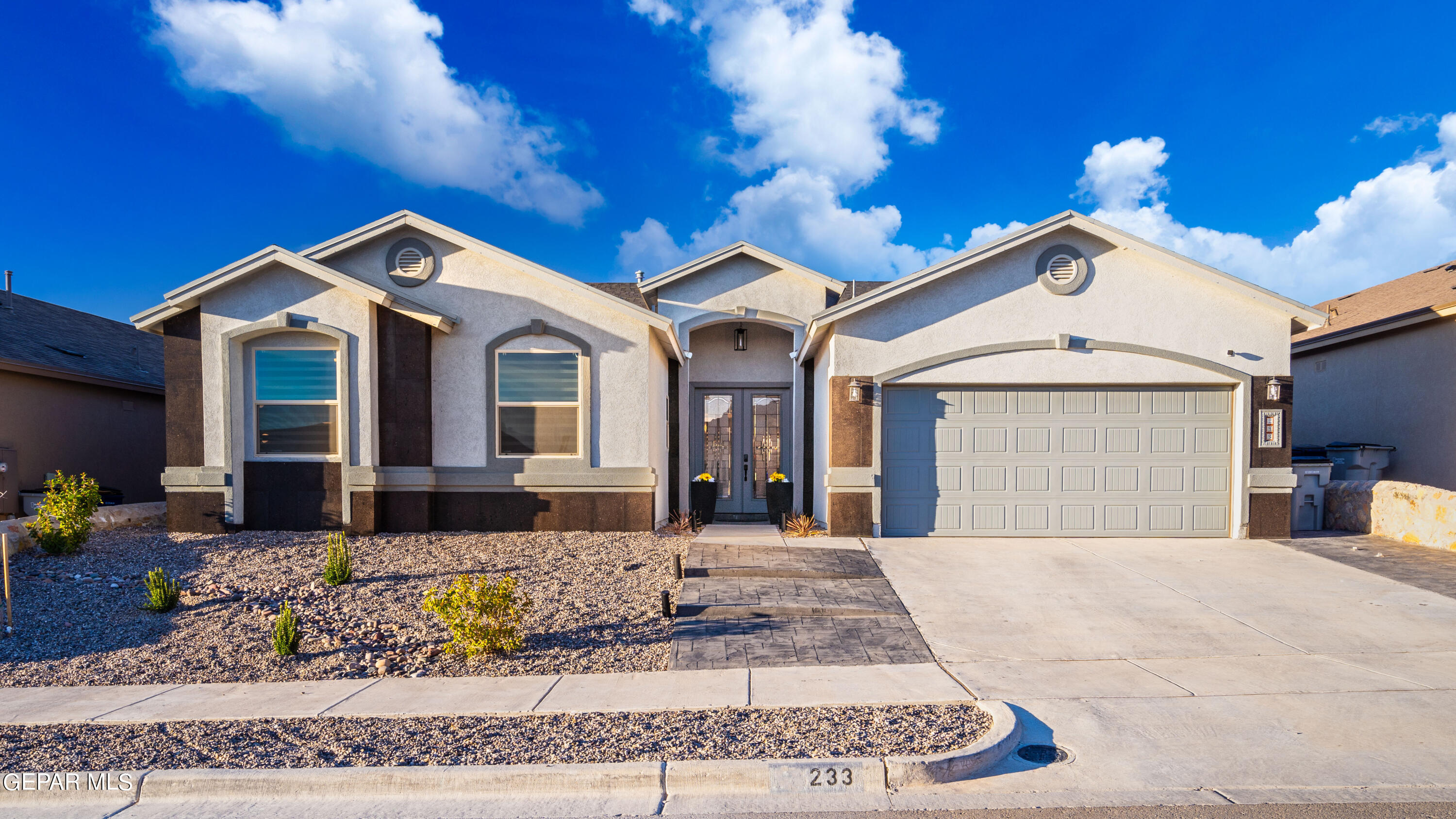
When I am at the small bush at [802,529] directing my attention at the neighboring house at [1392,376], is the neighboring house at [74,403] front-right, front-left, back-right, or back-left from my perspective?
back-left

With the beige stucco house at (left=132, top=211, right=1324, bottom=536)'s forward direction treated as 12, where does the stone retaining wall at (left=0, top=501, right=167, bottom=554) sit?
The stone retaining wall is roughly at 3 o'clock from the beige stucco house.

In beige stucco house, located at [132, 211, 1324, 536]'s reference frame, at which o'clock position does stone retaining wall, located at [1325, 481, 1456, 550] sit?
The stone retaining wall is roughly at 9 o'clock from the beige stucco house.

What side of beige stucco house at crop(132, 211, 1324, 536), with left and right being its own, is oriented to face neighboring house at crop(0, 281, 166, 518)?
right

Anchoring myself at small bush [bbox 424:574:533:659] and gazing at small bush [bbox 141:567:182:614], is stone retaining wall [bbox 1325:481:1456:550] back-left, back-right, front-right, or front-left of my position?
back-right

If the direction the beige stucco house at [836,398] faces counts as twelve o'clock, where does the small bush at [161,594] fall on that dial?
The small bush is roughly at 2 o'clock from the beige stucco house.

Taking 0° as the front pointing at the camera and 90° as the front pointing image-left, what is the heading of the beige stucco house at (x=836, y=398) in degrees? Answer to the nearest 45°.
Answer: approximately 0°

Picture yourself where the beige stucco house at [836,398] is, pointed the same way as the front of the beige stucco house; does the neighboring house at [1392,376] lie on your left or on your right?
on your left

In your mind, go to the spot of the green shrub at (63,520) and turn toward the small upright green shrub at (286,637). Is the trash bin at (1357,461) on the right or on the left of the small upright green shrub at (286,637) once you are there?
left

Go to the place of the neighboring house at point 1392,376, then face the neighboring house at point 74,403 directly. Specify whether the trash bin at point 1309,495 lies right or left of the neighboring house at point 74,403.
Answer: left

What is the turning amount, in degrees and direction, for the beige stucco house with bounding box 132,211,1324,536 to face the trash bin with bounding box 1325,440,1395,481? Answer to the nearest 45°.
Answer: approximately 90° to its left

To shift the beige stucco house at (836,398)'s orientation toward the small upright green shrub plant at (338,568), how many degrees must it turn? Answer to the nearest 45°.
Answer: approximately 45° to its right

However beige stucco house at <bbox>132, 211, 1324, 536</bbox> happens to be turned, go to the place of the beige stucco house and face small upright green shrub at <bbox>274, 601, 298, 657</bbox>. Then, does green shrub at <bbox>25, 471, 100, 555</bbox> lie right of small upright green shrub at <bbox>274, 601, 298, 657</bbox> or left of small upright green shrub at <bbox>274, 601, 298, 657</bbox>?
right
